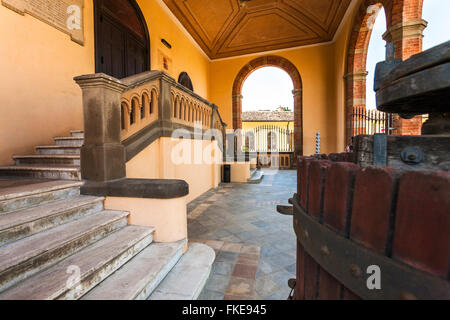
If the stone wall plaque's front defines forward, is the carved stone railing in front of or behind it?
in front

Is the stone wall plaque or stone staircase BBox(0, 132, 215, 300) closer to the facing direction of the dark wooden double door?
the stone staircase

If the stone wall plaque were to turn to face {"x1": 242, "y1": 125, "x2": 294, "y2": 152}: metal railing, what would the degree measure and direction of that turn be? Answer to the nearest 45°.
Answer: approximately 45° to its left

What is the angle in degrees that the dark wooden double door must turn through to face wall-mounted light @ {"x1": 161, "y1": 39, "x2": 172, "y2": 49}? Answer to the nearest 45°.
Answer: approximately 90° to its left

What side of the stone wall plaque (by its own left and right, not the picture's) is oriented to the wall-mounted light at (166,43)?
left

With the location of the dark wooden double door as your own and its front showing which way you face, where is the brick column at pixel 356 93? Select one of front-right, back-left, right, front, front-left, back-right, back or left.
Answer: front-left

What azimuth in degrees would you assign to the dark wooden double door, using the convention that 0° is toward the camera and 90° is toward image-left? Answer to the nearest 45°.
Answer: approximately 315°

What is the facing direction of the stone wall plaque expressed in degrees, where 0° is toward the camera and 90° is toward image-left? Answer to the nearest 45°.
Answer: approximately 315°

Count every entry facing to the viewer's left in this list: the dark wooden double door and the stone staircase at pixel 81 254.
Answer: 0

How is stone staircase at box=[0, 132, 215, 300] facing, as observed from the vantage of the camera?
facing the viewer and to the right of the viewer

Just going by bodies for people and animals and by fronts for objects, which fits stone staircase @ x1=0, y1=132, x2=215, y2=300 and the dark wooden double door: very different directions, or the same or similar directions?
same or similar directions

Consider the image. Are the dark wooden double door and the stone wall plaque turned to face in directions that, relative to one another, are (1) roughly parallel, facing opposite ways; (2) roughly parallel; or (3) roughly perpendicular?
roughly parallel

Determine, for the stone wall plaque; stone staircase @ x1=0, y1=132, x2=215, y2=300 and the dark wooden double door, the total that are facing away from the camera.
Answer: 0
